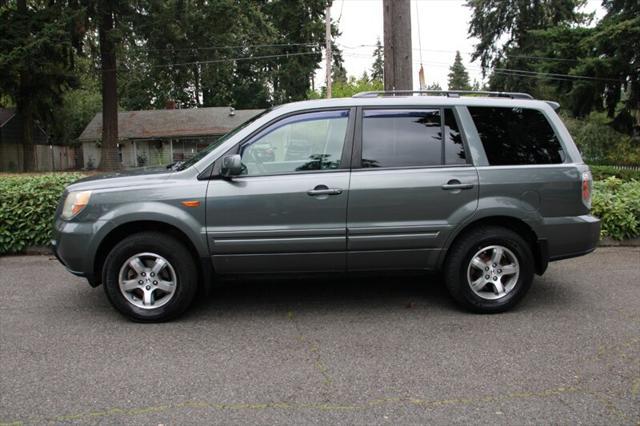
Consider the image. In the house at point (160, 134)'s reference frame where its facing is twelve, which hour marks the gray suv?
The gray suv is roughly at 12 o'clock from the house.

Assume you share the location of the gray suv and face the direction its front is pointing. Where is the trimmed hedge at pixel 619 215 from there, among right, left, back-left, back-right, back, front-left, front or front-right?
back-right

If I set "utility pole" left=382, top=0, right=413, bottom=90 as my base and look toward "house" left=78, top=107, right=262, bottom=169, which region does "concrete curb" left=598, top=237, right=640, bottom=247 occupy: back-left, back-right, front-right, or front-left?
back-right

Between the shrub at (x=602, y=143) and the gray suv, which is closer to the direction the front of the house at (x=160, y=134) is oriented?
the gray suv

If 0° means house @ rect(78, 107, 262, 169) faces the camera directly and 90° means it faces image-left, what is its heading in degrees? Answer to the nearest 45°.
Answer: approximately 0°

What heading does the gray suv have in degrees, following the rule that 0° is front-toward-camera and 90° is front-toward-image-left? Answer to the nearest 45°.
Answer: approximately 90°

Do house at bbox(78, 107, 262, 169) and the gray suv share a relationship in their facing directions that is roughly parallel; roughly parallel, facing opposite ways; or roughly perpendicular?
roughly perpendicular

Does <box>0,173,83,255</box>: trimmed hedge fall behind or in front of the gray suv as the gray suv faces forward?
in front

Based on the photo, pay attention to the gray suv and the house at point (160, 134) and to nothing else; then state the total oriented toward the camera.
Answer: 1

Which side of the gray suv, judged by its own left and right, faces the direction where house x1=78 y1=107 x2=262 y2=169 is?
right
